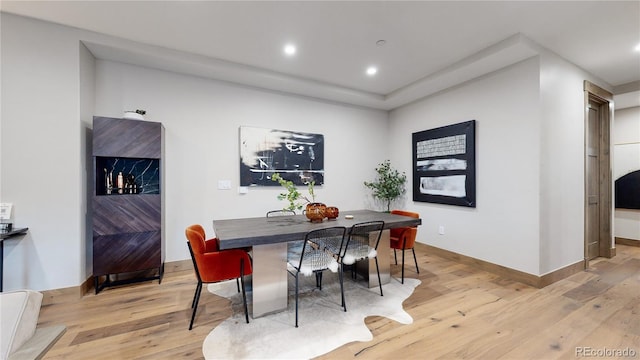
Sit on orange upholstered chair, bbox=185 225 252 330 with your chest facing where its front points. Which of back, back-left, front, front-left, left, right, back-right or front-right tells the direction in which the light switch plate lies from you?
left

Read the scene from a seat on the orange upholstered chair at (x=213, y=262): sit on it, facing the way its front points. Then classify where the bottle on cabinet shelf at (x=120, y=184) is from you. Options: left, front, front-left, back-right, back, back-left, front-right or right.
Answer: back-left

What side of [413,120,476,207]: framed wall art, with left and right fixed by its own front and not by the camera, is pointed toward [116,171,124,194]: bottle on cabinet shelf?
front

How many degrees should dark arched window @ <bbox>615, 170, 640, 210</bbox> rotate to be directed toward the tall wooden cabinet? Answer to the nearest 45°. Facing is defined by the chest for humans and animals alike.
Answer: approximately 45° to its right

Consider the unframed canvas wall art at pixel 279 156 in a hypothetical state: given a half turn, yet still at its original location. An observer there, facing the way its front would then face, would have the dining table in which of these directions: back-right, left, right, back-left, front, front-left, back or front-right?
back-left

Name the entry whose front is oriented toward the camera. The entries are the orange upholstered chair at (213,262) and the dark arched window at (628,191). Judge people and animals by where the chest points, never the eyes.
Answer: the dark arched window

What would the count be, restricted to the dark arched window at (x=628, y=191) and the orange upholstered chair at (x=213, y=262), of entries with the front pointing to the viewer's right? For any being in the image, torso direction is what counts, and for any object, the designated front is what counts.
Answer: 1

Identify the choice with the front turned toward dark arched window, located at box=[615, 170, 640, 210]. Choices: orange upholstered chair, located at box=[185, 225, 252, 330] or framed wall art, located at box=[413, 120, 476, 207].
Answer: the orange upholstered chair

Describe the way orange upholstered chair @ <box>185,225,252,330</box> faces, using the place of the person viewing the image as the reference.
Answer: facing to the right of the viewer

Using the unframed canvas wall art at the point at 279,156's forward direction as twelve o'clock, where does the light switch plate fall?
The light switch plate is roughly at 4 o'clock from the unframed canvas wall art.

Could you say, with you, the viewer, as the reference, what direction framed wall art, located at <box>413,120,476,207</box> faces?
facing the viewer and to the left of the viewer

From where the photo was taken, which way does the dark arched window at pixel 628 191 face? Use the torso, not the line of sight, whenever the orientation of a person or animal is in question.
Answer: toward the camera

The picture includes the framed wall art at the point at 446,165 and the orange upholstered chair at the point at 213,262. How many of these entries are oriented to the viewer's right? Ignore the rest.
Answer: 1

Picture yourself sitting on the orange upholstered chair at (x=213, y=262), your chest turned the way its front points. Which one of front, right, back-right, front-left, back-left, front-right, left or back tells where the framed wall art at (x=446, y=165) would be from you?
front

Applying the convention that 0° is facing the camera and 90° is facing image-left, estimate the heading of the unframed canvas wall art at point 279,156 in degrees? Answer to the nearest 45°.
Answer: approximately 315°

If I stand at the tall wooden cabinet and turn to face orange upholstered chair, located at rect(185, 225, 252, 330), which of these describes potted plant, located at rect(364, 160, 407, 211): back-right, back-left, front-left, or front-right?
front-left
